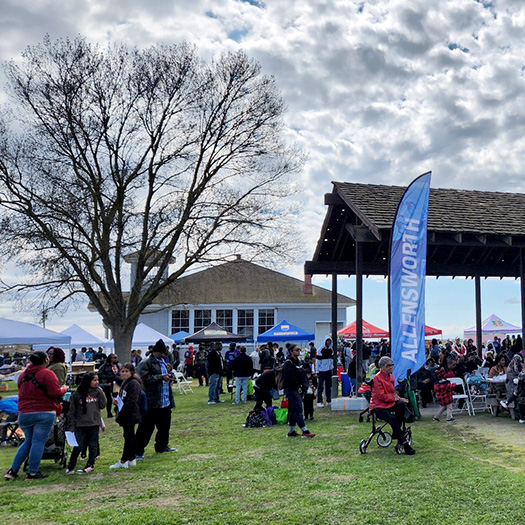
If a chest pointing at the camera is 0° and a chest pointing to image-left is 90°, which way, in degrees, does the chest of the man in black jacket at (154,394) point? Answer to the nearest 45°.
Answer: approximately 315°

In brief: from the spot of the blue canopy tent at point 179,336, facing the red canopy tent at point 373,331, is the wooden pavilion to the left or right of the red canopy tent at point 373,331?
right

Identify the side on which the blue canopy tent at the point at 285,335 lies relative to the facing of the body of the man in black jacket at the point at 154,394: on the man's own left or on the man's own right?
on the man's own left

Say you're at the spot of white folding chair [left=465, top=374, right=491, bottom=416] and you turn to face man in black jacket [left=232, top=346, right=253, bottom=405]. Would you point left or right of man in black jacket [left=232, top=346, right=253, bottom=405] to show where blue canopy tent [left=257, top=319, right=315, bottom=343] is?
right
